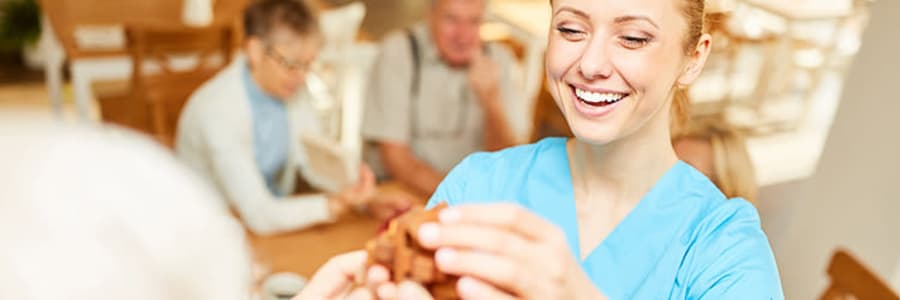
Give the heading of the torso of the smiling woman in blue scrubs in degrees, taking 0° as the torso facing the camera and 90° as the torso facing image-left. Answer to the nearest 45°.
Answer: approximately 45°

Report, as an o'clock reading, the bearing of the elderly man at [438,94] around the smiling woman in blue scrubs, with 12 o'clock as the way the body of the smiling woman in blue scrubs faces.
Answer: The elderly man is roughly at 4 o'clock from the smiling woman in blue scrubs.

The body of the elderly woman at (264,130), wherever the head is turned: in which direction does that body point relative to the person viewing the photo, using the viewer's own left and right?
facing the viewer and to the right of the viewer

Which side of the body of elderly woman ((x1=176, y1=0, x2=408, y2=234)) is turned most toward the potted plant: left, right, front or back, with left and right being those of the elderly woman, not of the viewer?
back

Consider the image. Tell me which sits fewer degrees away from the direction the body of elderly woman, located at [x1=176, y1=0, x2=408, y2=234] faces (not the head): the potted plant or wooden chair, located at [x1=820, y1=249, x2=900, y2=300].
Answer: the wooden chair

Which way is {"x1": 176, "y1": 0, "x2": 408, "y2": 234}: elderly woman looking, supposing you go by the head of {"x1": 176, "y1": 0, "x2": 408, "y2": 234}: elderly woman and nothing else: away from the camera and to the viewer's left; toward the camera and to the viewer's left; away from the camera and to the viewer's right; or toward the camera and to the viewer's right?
toward the camera and to the viewer's right

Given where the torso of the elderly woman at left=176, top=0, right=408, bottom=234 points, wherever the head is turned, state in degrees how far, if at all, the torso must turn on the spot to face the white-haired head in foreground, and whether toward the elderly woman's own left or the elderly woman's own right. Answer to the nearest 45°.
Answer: approximately 45° to the elderly woman's own right

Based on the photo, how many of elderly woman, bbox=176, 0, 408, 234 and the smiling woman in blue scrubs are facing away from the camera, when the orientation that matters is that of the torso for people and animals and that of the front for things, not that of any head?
0

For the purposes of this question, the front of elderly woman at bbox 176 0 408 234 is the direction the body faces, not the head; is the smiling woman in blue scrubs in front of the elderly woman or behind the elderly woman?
in front

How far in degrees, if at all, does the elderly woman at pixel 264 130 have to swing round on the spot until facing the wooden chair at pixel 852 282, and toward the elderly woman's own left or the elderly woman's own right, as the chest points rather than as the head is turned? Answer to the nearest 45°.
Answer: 0° — they already face it

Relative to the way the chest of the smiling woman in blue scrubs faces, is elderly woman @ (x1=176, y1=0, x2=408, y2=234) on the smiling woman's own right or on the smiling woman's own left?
on the smiling woman's own right
